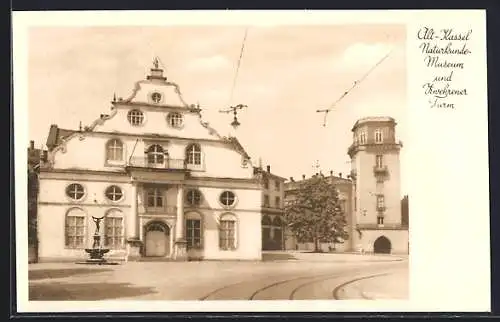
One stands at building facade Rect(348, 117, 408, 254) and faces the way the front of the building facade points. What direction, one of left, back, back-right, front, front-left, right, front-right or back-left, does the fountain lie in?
right

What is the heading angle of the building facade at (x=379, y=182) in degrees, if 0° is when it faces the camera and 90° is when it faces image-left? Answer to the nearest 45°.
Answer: approximately 0°
